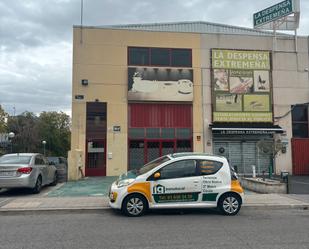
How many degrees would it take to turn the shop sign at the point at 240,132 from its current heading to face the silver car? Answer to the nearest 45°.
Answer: approximately 45° to its right

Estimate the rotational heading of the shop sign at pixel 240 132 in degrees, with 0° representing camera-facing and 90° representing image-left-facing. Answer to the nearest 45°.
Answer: approximately 0°

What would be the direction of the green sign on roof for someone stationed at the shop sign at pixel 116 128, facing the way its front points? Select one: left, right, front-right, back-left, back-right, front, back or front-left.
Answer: left

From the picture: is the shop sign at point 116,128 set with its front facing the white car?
yes
